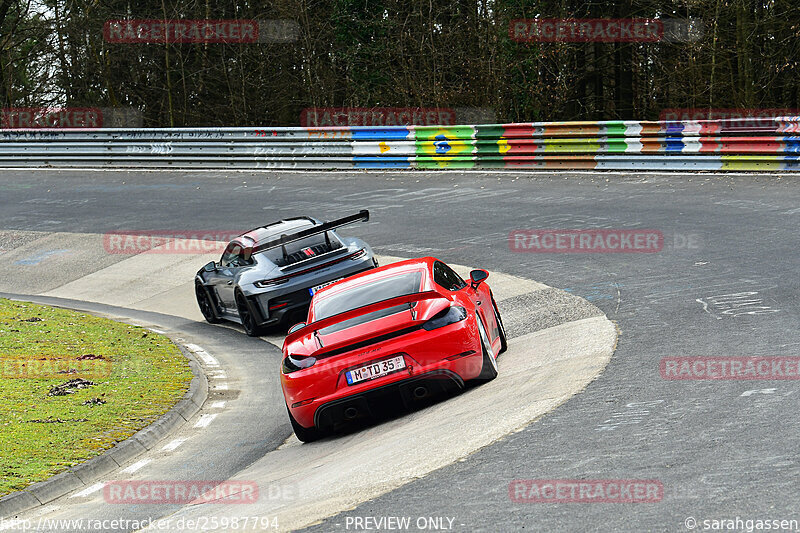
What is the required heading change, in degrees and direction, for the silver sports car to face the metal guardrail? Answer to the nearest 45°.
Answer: approximately 45° to its right

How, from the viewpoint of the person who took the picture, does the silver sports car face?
facing away from the viewer and to the left of the viewer
